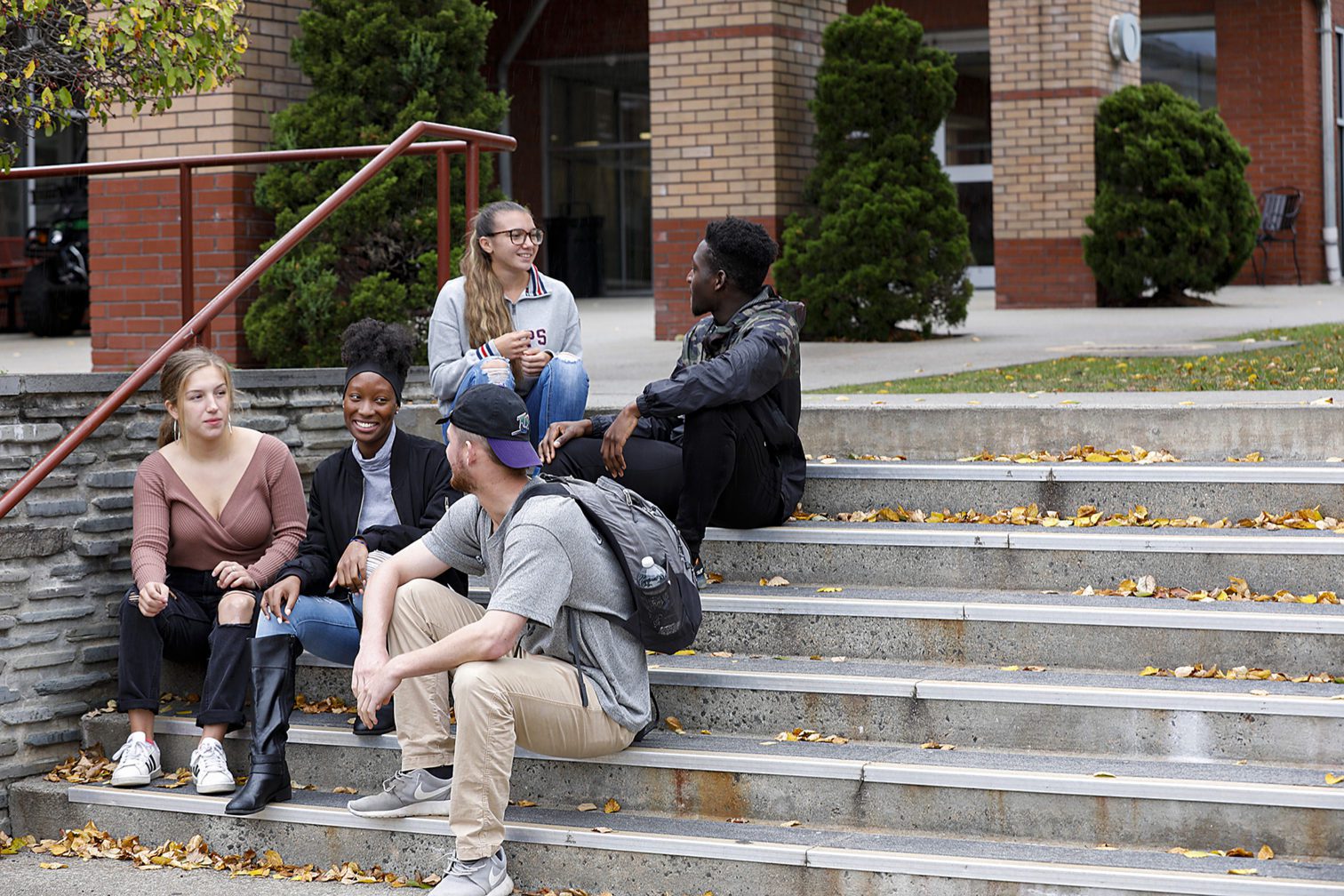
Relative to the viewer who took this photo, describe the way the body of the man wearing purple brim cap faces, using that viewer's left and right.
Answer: facing the viewer and to the left of the viewer

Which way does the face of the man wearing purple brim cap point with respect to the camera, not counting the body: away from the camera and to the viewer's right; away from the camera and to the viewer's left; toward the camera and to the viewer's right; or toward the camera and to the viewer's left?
away from the camera and to the viewer's left

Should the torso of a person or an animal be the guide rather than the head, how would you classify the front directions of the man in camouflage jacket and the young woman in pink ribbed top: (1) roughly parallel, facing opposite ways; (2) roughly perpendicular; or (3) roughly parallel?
roughly perpendicular

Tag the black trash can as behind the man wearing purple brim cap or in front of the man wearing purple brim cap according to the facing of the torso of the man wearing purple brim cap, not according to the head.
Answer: behind

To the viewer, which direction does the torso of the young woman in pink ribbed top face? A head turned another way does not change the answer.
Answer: toward the camera

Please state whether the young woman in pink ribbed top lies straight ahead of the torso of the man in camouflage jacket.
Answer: yes

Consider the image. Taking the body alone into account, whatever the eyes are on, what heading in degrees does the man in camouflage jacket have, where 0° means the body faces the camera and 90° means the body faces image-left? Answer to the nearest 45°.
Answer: approximately 90°

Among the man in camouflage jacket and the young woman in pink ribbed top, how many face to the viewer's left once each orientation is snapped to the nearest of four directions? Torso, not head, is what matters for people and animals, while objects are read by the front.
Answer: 1

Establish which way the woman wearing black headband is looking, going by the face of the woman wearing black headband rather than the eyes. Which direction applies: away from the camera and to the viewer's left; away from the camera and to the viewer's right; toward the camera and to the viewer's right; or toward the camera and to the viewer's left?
toward the camera and to the viewer's right
